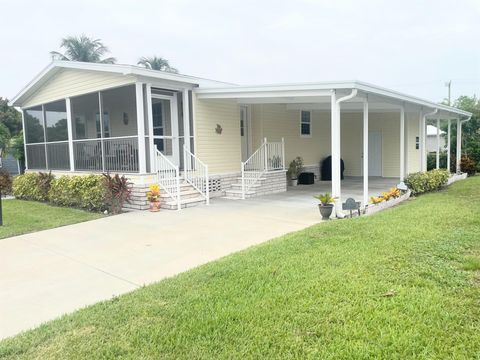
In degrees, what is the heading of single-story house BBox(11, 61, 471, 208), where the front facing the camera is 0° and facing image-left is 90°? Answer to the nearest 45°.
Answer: approximately 45°

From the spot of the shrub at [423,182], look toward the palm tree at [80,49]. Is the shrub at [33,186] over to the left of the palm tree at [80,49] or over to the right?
left

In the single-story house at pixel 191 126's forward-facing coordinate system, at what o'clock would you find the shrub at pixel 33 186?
The shrub is roughly at 2 o'clock from the single-story house.

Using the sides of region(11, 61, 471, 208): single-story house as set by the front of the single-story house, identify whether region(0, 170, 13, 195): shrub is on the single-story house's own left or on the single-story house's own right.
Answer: on the single-story house's own right

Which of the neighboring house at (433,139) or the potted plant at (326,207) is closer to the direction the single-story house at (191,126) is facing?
the potted plant

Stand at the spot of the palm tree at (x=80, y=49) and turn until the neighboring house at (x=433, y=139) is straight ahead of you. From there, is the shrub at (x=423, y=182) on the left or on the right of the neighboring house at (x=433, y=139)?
right

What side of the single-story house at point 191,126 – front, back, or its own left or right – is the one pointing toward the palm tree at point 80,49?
right

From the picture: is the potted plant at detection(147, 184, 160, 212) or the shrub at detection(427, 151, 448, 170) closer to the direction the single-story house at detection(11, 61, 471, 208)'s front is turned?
the potted plant

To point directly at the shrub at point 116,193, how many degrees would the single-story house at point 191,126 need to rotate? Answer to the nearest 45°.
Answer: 0° — it already faces it

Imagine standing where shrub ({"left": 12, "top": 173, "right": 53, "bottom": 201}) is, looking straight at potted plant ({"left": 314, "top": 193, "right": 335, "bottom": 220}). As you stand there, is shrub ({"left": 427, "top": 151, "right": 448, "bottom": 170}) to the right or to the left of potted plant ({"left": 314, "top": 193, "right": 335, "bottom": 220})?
left

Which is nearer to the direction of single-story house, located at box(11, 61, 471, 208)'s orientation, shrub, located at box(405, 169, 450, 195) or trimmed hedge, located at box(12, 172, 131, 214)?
the trimmed hedge
